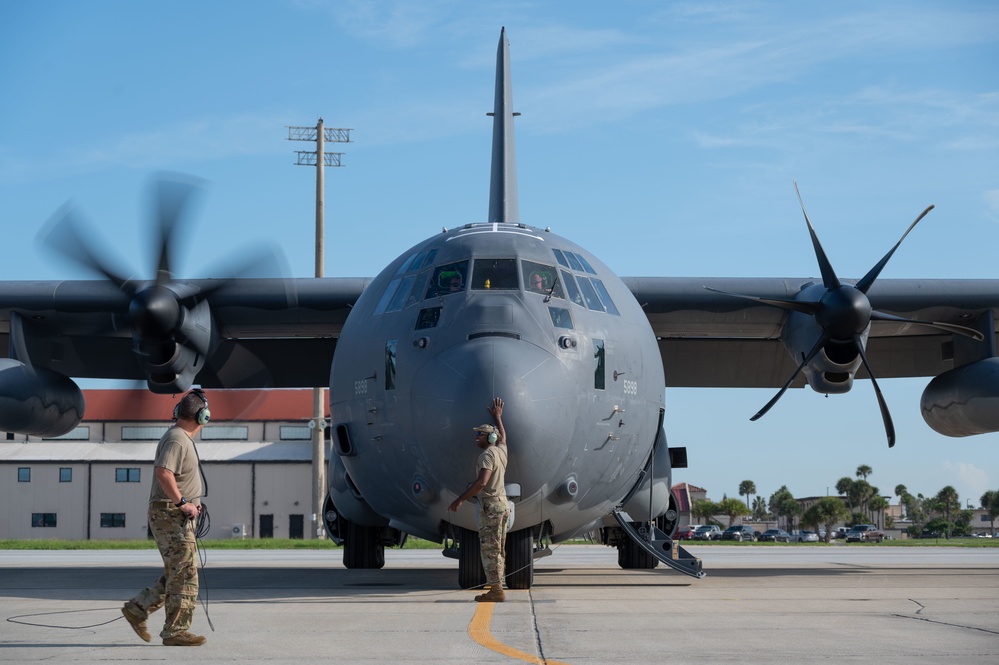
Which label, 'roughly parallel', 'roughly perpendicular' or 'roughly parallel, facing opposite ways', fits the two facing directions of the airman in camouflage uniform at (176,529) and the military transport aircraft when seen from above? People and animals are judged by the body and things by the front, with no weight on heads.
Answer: roughly perpendicular

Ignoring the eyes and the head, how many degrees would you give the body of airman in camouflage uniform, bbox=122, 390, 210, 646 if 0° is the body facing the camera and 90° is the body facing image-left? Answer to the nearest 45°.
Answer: approximately 270°

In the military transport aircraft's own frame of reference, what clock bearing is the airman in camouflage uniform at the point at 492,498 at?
The airman in camouflage uniform is roughly at 12 o'clock from the military transport aircraft.

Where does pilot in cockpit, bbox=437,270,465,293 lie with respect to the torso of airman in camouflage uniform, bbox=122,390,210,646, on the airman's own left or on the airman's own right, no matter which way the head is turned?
on the airman's own left
